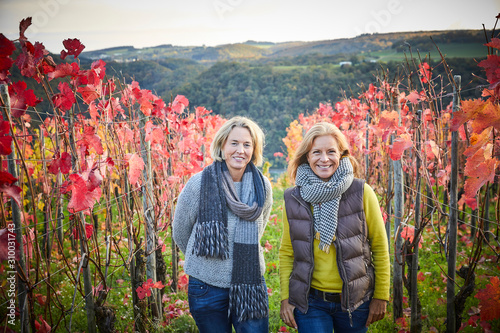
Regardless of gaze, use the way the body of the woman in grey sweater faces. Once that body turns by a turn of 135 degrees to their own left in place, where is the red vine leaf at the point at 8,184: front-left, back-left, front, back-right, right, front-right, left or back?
back-left

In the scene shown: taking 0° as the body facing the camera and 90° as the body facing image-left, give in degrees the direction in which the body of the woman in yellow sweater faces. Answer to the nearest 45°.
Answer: approximately 0°

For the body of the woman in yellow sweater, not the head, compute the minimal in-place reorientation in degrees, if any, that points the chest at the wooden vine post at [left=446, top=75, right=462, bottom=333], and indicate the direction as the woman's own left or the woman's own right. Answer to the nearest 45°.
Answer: approximately 135° to the woman's own left

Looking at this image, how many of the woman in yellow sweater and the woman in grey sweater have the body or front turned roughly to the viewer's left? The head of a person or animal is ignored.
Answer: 0

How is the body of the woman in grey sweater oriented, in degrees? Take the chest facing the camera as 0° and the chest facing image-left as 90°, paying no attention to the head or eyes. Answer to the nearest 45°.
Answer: approximately 315°

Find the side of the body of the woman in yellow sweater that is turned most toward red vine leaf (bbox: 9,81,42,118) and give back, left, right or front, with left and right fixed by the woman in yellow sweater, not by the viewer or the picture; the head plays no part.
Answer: right

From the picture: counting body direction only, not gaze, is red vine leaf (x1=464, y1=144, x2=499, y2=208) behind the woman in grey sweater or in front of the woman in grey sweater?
in front

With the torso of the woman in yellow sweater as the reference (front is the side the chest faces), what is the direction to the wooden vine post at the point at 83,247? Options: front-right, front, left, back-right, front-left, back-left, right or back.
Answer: right

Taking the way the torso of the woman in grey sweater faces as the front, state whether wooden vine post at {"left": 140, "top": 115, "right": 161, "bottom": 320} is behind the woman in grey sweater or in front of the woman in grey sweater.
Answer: behind
